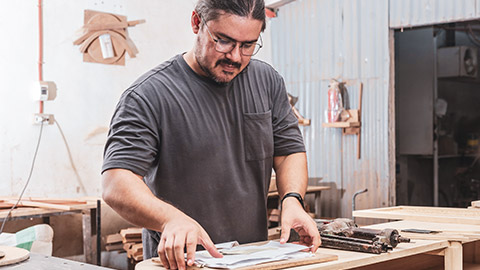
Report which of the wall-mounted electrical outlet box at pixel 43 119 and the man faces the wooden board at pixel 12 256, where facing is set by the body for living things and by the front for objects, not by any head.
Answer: the wall-mounted electrical outlet box

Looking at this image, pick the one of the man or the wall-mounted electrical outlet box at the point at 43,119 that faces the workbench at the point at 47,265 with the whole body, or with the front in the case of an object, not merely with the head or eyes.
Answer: the wall-mounted electrical outlet box

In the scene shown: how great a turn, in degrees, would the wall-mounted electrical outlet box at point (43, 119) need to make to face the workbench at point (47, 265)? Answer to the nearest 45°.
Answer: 0° — it already faces it

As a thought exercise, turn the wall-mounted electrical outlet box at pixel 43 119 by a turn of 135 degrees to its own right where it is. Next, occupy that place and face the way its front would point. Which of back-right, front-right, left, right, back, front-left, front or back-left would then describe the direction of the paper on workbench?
back-left

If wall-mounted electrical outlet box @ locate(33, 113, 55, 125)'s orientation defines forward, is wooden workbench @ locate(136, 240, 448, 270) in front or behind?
in front

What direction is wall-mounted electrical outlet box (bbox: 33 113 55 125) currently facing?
toward the camera

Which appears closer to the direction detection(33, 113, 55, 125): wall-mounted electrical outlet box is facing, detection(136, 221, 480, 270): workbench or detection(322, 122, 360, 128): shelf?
the workbench

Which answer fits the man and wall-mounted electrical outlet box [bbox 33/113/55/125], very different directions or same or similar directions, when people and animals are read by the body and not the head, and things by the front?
same or similar directions

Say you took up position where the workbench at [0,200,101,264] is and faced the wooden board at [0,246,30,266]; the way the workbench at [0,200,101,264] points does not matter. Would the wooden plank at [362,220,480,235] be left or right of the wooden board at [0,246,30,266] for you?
left

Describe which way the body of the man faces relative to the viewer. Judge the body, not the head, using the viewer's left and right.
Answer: facing the viewer and to the right of the viewer

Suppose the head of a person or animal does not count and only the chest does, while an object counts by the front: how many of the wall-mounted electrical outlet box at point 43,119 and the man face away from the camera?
0

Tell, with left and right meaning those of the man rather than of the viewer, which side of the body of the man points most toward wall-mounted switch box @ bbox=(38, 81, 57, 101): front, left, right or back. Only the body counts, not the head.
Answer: back

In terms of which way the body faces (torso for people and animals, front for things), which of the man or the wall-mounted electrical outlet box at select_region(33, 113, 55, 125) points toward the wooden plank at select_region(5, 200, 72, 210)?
the wall-mounted electrical outlet box

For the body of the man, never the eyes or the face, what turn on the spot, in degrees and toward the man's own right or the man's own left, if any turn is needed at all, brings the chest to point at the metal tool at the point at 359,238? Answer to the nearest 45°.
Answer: approximately 45° to the man's own left
